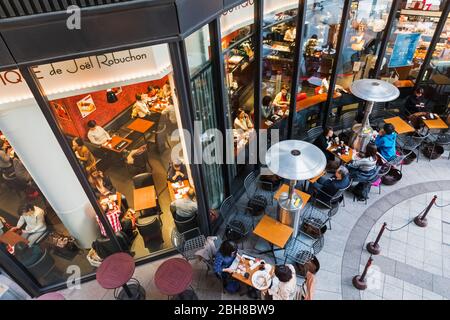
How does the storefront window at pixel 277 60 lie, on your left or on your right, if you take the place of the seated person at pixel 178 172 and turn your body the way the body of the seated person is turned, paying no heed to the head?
on your left

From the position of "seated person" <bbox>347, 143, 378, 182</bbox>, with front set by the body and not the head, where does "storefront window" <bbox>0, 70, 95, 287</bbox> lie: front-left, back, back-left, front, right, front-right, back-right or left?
left

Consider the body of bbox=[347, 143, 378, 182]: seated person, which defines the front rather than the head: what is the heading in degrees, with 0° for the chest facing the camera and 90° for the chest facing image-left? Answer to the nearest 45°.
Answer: approximately 135°

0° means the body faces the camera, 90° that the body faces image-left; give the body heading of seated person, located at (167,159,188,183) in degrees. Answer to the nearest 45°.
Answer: approximately 0°

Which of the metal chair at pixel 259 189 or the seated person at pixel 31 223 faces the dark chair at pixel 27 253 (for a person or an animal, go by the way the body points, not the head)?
the seated person at pixel 31 223
